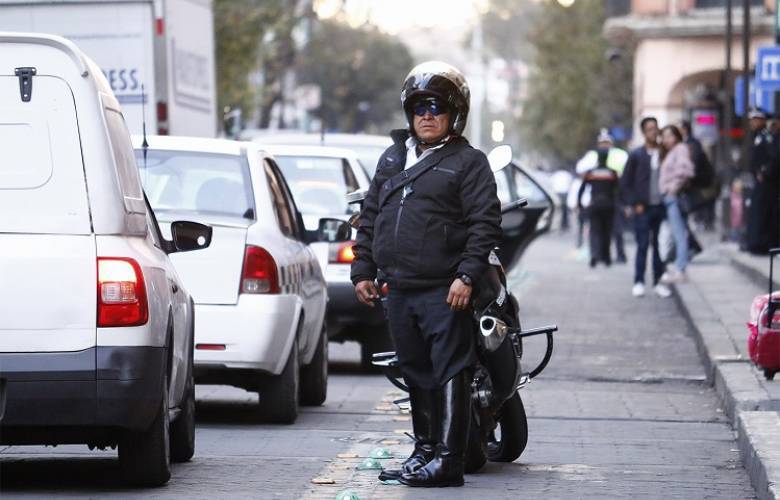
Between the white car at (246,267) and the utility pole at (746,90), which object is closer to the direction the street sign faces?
the white car

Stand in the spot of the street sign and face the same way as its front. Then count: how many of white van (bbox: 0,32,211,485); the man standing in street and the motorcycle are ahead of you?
3

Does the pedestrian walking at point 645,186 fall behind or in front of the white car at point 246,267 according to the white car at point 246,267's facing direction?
in front

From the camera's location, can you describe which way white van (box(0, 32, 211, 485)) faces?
facing away from the viewer

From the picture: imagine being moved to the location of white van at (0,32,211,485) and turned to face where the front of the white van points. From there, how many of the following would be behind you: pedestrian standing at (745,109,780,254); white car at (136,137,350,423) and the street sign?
0

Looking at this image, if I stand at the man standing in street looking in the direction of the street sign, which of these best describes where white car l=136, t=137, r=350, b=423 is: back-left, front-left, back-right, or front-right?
front-left

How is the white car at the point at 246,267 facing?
away from the camera
